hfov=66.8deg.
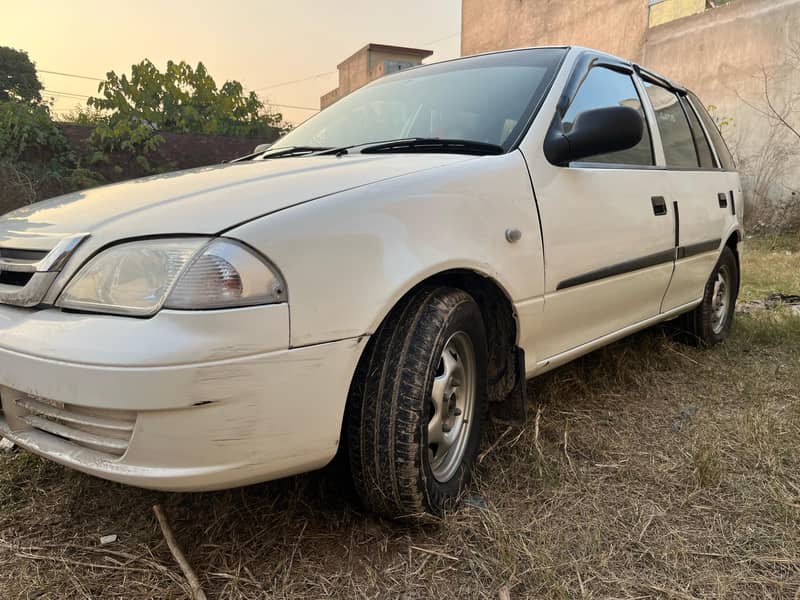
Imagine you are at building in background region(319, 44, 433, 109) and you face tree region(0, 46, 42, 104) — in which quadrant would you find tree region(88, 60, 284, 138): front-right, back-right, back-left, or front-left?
front-left

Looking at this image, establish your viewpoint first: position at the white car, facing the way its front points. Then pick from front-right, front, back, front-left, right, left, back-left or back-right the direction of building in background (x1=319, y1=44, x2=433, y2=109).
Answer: back-right

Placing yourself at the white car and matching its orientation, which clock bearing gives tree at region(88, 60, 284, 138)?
The tree is roughly at 4 o'clock from the white car.

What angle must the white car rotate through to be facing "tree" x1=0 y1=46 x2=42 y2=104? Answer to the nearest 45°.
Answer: approximately 90° to its right

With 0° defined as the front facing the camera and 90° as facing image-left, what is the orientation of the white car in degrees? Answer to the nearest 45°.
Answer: approximately 45°

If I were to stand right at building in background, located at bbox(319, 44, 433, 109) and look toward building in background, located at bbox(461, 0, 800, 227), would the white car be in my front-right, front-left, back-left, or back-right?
front-right

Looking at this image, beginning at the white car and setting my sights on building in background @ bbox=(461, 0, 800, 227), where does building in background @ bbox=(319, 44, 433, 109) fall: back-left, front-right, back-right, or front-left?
front-left

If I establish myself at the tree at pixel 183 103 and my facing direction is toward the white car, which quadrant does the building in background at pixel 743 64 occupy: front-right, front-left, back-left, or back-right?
front-left

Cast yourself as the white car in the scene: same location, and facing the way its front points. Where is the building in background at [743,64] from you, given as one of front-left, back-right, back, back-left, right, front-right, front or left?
back

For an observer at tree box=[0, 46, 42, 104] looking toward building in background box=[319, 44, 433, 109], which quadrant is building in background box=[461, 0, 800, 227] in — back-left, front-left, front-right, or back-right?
front-right
